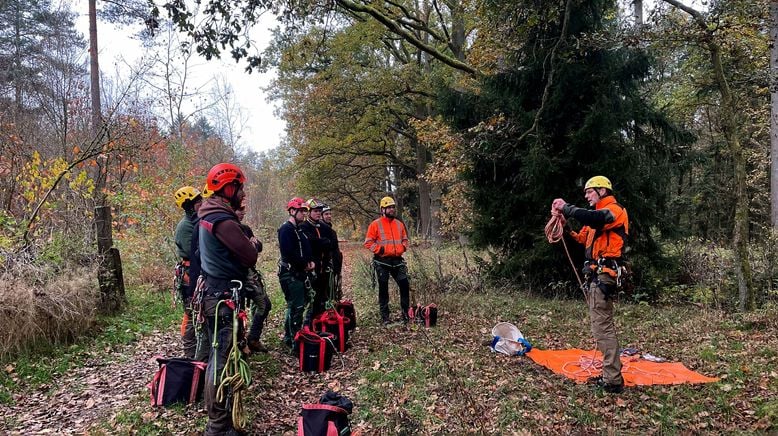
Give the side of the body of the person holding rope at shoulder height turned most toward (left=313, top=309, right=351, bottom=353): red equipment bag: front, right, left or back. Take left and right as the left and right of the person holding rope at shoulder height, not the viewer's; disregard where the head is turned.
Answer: front

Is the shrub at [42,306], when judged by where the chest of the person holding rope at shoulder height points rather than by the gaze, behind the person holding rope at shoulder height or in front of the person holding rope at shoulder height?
in front

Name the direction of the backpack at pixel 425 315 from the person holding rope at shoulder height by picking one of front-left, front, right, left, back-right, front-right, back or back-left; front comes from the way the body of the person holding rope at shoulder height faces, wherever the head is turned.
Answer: front-right

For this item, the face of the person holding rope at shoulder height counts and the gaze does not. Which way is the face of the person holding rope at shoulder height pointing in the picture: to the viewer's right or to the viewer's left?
to the viewer's left

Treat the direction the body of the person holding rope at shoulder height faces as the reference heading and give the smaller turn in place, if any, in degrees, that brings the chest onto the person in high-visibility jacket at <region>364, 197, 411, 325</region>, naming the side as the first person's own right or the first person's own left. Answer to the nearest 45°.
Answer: approximately 45° to the first person's own right

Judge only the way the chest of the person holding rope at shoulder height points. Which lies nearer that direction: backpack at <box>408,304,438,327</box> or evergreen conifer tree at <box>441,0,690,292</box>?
the backpack

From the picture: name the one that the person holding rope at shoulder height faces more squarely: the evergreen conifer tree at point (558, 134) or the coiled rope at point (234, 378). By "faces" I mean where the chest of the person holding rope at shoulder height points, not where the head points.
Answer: the coiled rope

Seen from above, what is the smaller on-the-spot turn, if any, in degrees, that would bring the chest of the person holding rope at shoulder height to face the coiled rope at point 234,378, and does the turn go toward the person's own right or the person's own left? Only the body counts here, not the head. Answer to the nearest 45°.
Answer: approximately 45° to the person's own left

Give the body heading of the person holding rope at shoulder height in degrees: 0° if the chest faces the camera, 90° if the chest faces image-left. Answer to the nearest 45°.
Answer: approximately 90°
